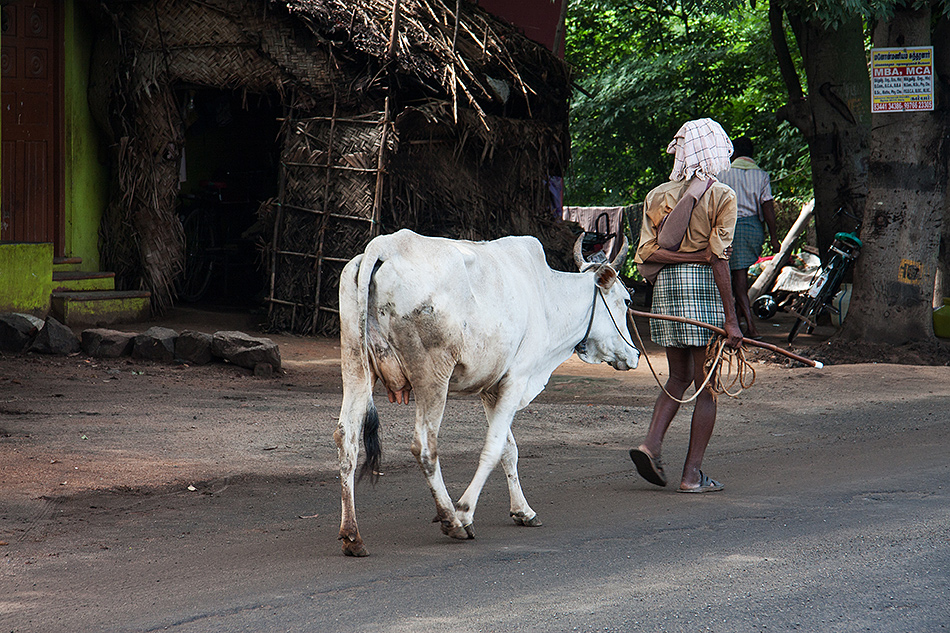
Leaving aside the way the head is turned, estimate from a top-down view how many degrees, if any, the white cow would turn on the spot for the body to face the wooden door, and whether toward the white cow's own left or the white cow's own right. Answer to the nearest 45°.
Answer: approximately 90° to the white cow's own left

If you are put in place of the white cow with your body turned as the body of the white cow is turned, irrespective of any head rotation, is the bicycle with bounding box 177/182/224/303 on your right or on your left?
on your left

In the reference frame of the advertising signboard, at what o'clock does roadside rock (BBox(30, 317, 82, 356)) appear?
The roadside rock is roughly at 2 o'clock from the advertising signboard.

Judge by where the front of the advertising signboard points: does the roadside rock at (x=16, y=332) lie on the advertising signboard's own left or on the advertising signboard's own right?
on the advertising signboard's own right

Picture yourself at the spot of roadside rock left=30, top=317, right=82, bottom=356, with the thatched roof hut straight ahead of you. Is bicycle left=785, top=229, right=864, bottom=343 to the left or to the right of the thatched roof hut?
right

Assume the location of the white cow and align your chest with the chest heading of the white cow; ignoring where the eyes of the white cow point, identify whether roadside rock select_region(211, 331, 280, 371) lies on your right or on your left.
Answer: on your left

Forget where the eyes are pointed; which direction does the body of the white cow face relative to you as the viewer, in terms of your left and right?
facing away from the viewer and to the right of the viewer

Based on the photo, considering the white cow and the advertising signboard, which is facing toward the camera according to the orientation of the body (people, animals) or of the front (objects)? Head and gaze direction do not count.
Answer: the advertising signboard

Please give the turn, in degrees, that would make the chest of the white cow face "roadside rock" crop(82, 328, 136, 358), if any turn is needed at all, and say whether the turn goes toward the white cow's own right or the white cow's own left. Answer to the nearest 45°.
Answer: approximately 90° to the white cow's own left

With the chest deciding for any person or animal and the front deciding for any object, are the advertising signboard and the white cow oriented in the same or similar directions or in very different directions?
very different directions

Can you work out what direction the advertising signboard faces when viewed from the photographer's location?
facing the viewer

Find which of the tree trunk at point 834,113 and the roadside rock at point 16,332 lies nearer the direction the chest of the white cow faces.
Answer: the tree trunk

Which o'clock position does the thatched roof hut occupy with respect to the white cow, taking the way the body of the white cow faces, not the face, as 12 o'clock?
The thatched roof hut is roughly at 10 o'clock from the white cow.

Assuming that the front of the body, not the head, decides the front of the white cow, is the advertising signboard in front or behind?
in front
